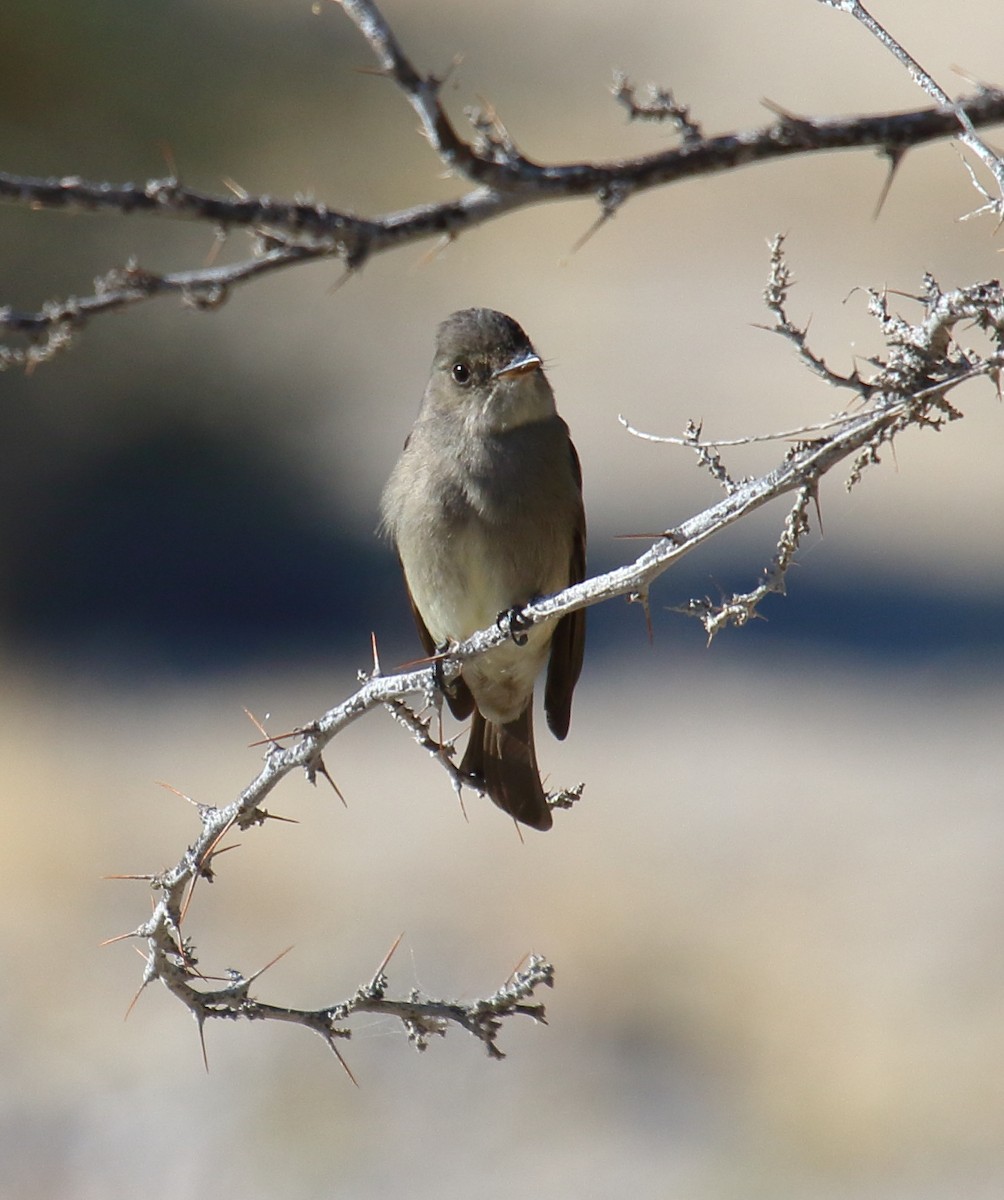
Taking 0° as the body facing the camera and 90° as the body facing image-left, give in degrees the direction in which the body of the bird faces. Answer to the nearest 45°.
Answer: approximately 0°
